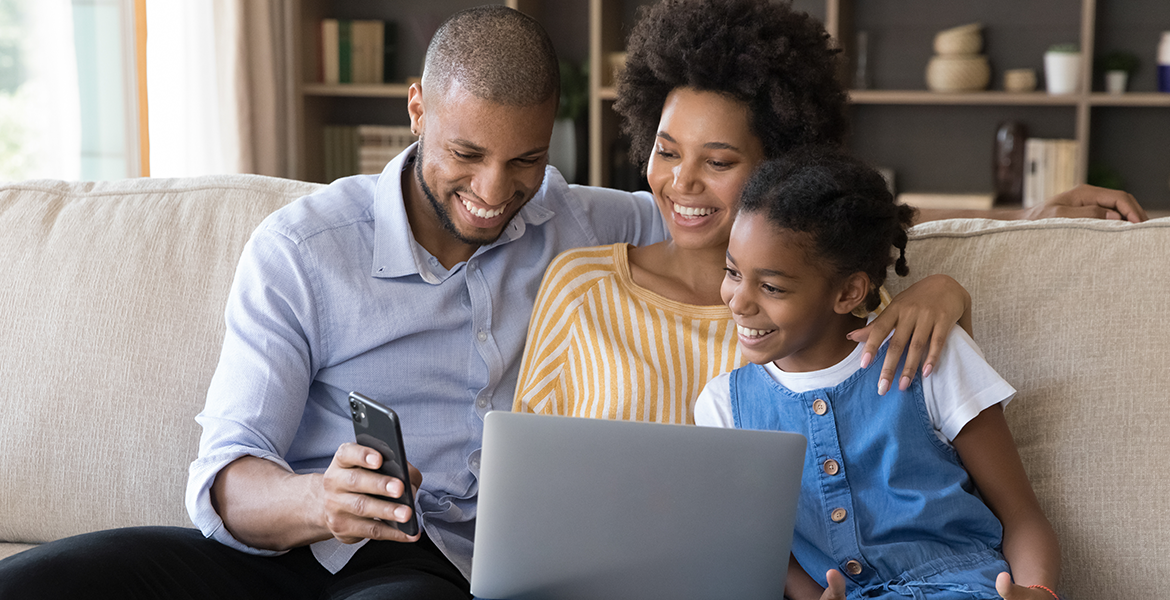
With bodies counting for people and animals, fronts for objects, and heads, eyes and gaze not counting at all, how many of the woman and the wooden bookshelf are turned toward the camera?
2

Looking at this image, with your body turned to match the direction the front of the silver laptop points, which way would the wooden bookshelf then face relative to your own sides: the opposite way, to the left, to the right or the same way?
the opposite way

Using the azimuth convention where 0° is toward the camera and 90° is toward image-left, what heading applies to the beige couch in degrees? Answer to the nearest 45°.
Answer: approximately 0°

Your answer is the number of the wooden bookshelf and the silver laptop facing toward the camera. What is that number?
1

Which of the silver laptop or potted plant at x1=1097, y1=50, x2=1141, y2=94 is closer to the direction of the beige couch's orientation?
the silver laptop

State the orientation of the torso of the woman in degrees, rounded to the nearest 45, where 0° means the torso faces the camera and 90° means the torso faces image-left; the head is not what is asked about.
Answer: approximately 0°

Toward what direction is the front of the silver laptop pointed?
away from the camera
